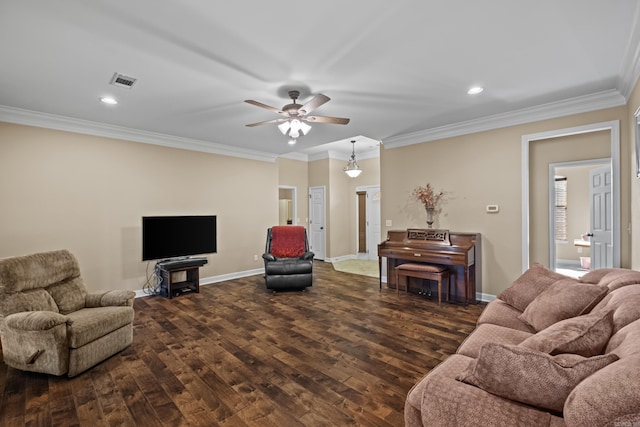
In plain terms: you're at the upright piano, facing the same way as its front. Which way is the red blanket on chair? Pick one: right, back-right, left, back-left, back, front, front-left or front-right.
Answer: front-right

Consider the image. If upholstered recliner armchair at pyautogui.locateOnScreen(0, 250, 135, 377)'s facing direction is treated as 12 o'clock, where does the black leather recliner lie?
The black leather recliner is roughly at 10 o'clock from the upholstered recliner armchair.

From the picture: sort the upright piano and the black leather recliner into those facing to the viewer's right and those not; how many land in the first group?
0

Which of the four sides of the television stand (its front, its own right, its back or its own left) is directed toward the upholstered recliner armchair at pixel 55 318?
right

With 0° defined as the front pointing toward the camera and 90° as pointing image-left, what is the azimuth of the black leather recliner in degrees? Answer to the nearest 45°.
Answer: approximately 0°

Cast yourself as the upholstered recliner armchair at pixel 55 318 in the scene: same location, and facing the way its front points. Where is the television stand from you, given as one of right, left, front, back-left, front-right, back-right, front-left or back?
left

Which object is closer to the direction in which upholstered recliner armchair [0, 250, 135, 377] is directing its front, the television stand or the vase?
the vase

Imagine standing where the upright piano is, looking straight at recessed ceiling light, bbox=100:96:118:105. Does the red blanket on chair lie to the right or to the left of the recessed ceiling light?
right

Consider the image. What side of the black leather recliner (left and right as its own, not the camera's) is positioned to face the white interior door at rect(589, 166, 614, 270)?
left

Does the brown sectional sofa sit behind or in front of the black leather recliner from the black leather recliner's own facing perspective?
in front

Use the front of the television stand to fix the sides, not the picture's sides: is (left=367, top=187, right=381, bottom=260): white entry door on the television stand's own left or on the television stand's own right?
on the television stand's own left

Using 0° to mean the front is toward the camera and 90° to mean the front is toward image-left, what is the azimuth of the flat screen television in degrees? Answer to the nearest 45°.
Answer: approximately 315°

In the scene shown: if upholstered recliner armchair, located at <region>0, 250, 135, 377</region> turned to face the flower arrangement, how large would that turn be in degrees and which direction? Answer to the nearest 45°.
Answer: approximately 45° to its left

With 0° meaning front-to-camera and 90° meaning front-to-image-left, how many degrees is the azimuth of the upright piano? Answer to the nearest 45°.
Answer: approximately 45°
